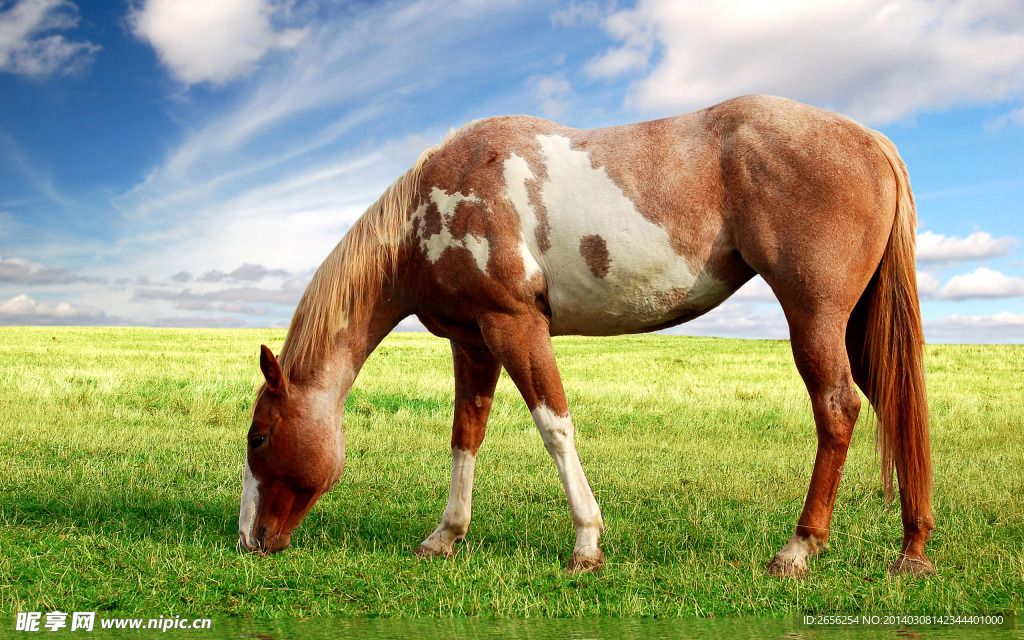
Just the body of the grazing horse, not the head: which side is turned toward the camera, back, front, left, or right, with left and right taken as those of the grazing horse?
left
